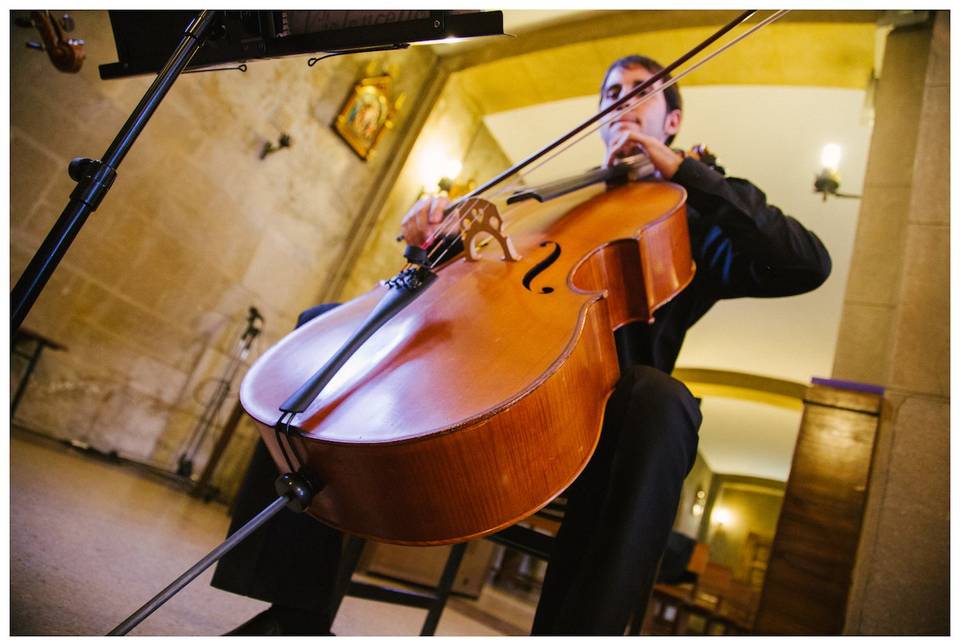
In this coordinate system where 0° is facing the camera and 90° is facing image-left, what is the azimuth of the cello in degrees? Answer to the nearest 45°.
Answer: approximately 45°

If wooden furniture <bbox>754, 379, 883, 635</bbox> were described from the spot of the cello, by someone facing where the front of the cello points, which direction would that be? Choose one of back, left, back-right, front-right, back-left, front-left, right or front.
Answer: back

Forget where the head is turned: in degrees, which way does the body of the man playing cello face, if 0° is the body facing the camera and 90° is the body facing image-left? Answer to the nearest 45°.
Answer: approximately 45°

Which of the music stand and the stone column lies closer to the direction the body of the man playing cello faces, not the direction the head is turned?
the music stand

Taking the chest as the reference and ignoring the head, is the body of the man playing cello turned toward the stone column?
no

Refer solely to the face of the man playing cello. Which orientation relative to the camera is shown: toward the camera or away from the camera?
toward the camera

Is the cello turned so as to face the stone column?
no

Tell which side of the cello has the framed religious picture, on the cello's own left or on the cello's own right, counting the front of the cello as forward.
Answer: on the cello's own right
